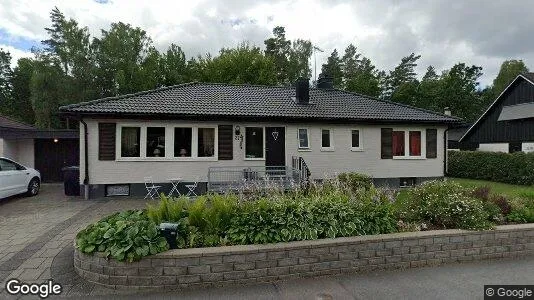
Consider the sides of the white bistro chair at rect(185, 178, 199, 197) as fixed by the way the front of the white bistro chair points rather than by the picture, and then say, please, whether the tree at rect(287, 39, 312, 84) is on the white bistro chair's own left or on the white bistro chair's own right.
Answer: on the white bistro chair's own right

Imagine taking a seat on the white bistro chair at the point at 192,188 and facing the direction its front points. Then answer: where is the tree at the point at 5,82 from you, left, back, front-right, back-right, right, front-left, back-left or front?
front-right

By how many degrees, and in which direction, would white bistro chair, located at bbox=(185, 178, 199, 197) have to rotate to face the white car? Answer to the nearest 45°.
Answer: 0° — it already faces it

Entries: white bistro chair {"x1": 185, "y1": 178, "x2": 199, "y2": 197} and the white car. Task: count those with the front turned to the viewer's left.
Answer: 1

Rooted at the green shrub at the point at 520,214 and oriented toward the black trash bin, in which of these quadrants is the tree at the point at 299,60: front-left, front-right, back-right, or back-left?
front-right

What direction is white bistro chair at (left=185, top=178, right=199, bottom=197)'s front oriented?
to the viewer's left

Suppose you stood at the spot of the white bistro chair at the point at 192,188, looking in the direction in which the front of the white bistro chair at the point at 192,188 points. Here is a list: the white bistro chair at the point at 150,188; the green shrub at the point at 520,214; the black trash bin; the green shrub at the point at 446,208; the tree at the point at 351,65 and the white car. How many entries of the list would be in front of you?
3

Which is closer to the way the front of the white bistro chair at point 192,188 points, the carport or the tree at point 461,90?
the carport

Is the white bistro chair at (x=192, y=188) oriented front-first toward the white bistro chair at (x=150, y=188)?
yes

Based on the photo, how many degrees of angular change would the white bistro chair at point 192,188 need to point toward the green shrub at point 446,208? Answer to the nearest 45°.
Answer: approximately 135° to its left

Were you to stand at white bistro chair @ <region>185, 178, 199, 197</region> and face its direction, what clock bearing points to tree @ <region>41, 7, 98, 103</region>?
The tree is roughly at 2 o'clock from the white bistro chair.

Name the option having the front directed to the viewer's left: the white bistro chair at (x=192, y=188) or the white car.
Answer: the white bistro chair
